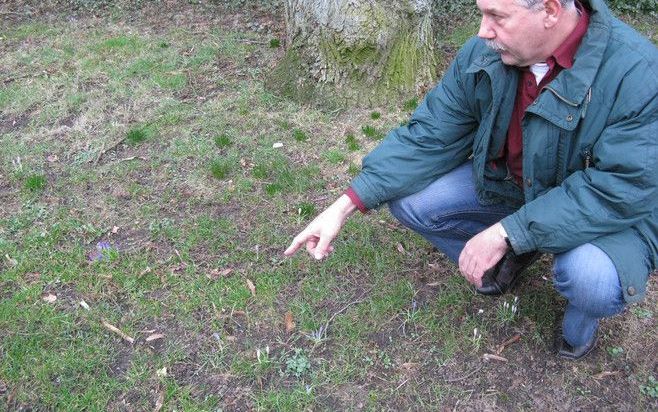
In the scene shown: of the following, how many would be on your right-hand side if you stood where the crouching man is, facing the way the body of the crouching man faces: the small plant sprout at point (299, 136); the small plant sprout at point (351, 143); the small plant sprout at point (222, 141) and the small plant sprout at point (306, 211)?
4

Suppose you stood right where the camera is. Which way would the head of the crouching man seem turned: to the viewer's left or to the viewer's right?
to the viewer's left

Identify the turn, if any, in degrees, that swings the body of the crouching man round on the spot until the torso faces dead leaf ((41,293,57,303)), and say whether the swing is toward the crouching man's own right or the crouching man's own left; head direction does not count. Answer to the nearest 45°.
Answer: approximately 45° to the crouching man's own right

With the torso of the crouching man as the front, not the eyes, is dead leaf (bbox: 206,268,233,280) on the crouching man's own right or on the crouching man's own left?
on the crouching man's own right

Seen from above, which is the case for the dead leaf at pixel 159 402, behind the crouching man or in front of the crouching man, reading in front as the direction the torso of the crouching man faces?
in front

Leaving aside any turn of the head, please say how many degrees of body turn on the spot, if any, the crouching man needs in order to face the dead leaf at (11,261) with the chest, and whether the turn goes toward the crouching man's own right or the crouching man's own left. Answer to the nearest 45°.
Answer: approximately 45° to the crouching man's own right

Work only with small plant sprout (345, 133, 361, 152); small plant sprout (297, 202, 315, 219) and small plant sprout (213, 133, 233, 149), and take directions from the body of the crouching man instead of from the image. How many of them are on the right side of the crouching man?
3

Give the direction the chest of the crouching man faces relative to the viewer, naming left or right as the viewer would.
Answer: facing the viewer and to the left of the viewer

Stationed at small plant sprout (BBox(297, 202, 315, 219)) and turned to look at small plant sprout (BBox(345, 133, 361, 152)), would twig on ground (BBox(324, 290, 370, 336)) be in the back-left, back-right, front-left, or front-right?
back-right

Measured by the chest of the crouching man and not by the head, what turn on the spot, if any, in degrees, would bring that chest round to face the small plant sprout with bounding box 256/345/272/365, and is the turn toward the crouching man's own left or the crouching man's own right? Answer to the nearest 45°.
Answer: approximately 45° to the crouching man's own right

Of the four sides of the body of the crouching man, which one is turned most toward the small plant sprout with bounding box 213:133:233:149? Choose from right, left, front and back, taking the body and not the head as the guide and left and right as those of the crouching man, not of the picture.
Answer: right

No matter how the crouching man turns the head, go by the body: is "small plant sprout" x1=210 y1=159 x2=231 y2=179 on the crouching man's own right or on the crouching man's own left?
on the crouching man's own right

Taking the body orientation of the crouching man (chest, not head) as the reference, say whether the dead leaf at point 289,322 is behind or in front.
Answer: in front

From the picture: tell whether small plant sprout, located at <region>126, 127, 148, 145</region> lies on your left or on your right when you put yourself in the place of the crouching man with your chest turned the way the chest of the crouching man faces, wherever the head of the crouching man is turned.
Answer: on your right

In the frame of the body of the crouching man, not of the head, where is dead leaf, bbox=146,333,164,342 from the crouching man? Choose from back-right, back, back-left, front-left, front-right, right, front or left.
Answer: front-right
